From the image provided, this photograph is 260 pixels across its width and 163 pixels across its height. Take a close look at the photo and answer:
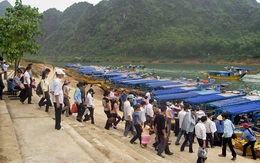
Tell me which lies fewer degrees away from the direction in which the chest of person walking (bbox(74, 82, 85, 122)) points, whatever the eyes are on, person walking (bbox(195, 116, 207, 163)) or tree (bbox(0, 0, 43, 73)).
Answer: the person walking
